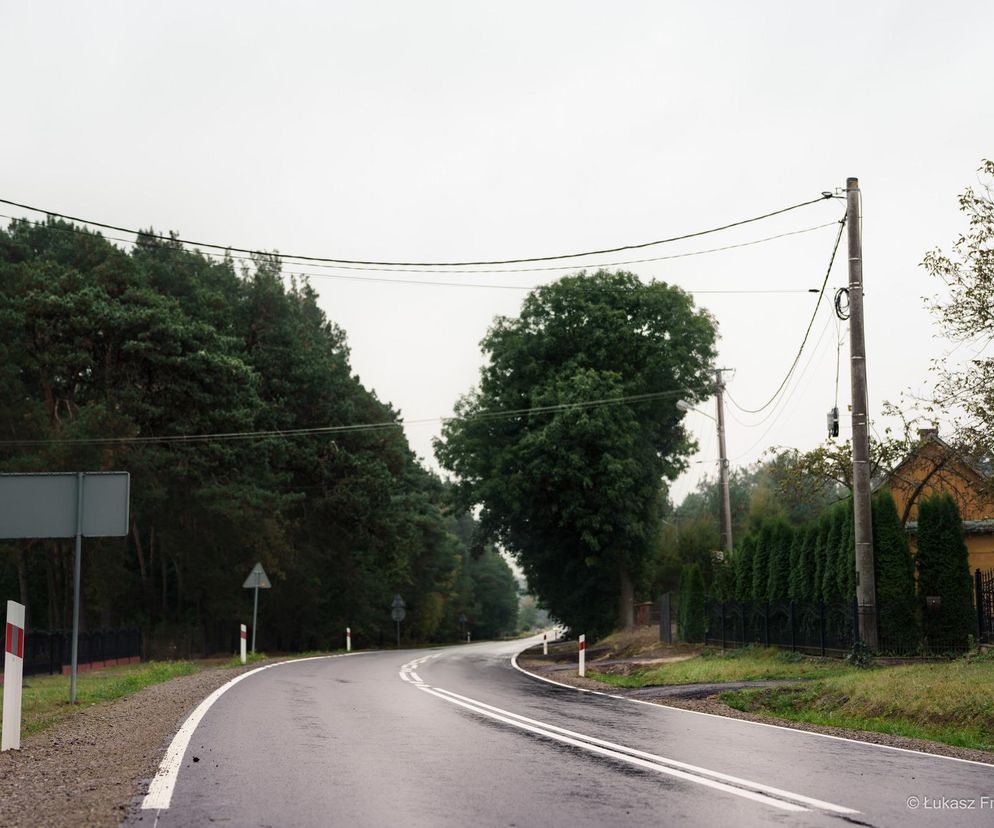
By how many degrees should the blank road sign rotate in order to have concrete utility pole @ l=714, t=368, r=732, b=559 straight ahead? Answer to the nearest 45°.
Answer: approximately 45° to its right

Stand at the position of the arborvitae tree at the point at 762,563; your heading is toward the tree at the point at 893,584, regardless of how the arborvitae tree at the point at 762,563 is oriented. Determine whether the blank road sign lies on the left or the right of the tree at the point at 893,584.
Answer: right

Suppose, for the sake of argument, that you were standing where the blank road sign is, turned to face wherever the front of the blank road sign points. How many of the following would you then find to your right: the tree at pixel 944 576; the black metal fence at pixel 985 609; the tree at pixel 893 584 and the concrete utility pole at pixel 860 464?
4

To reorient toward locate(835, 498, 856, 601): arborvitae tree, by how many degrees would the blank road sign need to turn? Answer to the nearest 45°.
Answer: approximately 90° to its right

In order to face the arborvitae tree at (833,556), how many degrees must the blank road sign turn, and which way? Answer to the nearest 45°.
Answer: approximately 90° to its right

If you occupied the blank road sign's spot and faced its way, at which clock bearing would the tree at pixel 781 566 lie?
The tree is roughly at 2 o'clock from the blank road sign.

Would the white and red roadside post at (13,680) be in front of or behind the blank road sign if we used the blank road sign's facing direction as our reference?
behind

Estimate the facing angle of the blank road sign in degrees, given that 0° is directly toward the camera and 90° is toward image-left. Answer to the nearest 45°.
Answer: approximately 180°

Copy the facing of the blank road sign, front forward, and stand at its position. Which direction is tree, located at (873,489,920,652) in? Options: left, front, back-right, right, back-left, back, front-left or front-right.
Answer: right

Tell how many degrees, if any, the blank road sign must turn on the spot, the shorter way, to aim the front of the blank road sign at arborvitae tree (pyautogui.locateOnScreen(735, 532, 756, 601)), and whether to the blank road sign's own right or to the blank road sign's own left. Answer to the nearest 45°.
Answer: approximately 45° to the blank road sign's own right

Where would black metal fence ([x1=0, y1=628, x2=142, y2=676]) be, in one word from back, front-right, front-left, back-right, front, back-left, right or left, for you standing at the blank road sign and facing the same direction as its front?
front

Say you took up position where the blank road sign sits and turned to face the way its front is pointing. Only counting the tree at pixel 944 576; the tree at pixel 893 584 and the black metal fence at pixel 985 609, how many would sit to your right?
3

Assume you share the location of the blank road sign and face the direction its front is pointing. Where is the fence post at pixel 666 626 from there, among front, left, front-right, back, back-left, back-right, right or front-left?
front-right

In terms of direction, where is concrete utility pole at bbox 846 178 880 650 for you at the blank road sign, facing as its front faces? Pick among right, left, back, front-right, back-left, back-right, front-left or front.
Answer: right

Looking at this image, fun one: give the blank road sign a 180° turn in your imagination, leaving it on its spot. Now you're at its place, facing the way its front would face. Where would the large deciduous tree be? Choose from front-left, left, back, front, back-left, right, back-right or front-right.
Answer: back-left

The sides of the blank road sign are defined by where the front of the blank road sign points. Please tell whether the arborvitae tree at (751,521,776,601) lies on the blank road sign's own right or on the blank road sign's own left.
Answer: on the blank road sign's own right

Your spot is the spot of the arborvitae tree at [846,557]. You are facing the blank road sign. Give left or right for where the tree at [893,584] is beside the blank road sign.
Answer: left
